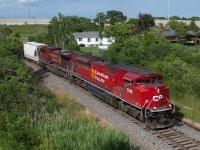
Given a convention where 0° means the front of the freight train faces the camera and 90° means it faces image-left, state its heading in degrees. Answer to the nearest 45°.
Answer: approximately 315°
